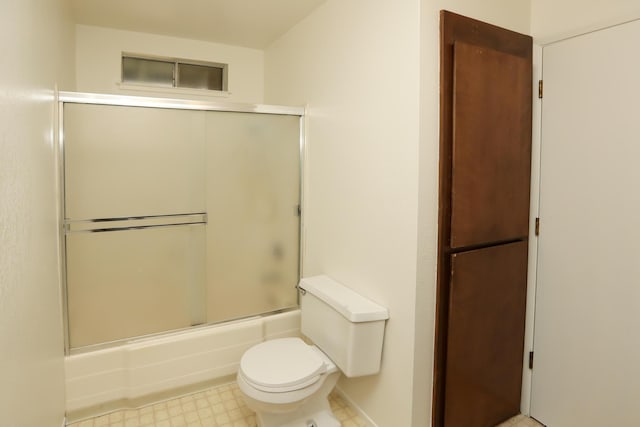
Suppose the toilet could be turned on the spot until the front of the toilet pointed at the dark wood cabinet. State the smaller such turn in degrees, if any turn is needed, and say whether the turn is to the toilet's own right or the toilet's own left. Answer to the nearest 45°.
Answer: approximately 135° to the toilet's own left

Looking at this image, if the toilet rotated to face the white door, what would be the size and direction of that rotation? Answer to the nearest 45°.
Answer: approximately 135° to its left

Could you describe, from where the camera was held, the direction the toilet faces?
facing the viewer and to the left of the viewer

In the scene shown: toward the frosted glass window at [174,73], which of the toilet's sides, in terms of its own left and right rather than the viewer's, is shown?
right

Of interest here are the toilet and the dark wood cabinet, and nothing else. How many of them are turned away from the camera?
0

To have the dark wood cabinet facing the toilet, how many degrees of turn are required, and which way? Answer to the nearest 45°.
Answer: approximately 135° to its right
